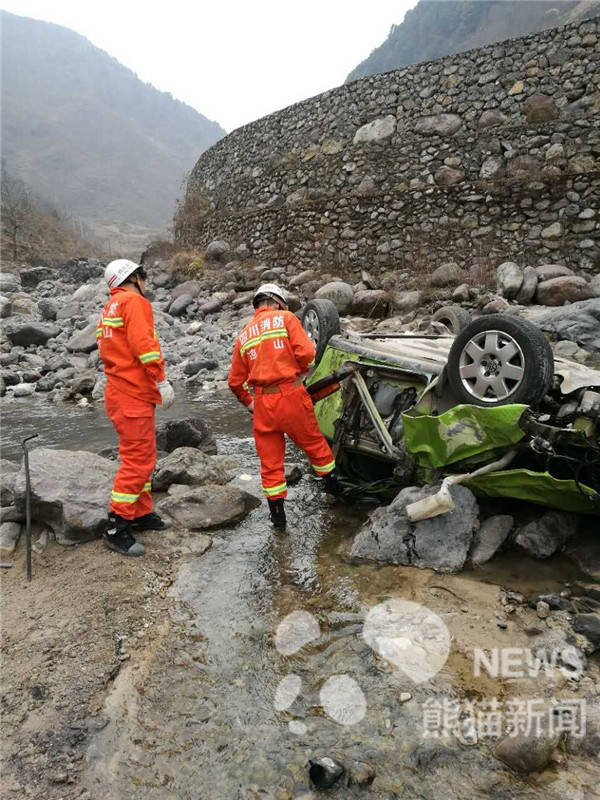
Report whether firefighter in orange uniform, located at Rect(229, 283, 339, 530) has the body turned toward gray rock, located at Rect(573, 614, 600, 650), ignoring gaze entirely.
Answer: no

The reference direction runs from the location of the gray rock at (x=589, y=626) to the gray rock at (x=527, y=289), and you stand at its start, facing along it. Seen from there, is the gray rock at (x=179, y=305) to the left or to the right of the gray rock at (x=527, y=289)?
left

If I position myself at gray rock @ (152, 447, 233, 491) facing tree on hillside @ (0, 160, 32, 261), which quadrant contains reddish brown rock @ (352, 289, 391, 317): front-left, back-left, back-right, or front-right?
front-right

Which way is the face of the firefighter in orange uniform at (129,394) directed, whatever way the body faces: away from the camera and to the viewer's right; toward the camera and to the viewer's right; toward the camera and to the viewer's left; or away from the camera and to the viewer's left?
away from the camera and to the viewer's right
